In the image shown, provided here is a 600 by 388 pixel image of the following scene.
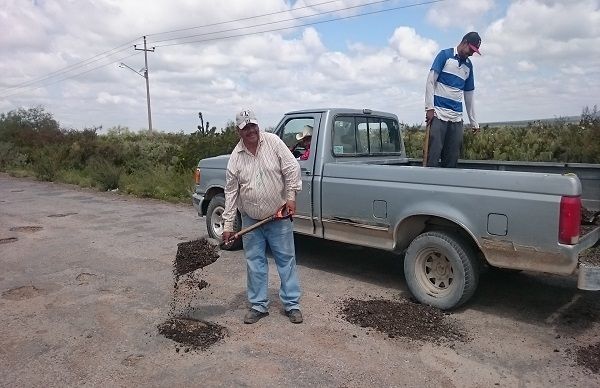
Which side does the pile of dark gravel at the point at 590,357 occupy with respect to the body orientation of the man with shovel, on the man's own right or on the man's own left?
on the man's own left

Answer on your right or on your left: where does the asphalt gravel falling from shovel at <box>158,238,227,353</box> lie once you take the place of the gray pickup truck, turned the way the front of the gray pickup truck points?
on your left

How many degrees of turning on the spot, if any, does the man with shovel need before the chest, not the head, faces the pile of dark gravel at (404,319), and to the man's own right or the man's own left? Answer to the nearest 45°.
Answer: approximately 90° to the man's own left

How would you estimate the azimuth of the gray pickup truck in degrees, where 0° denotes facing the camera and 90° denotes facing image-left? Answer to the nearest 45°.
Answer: approximately 135°

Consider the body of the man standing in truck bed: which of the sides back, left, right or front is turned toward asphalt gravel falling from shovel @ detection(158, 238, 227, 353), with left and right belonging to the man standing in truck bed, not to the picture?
right

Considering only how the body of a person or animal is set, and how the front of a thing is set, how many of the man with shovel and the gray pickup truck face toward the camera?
1

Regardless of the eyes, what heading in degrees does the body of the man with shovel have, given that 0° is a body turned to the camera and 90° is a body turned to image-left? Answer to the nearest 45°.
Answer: approximately 0°

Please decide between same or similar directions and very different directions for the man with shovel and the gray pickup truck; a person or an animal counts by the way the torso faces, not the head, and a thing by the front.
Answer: very different directions

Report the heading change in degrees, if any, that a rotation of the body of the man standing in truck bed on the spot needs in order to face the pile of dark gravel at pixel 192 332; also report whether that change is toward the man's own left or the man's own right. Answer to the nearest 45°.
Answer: approximately 90° to the man's own right

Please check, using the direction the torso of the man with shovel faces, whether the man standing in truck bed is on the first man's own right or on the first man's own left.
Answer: on the first man's own left
